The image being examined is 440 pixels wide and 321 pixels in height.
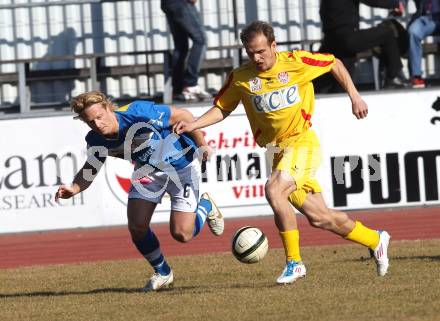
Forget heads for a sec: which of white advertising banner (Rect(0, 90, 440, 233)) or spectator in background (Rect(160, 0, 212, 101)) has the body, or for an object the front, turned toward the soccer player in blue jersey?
the white advertising banner

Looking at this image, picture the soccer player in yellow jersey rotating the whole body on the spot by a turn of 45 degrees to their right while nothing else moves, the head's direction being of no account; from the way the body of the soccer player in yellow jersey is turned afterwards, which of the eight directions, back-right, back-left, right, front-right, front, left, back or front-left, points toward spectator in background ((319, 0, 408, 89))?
right

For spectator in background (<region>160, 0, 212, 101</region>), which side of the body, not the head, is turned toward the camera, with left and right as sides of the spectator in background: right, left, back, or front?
right
